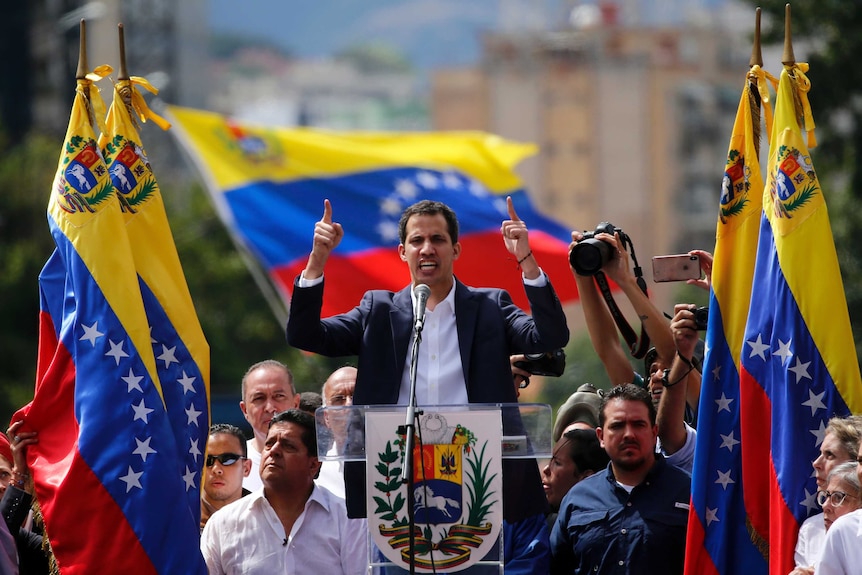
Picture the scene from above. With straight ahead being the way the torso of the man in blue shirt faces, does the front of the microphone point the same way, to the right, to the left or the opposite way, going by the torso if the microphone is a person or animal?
the opposite way

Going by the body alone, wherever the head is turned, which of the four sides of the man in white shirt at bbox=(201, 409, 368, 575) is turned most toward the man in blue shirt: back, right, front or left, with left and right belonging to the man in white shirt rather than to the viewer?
left

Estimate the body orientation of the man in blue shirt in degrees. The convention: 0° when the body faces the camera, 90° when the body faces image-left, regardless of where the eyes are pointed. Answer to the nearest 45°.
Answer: approximately 0°

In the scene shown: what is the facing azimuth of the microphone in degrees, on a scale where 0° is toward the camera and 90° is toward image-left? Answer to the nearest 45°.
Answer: approximately 180°

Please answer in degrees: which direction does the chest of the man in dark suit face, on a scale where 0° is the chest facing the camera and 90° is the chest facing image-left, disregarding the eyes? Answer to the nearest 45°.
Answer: approximately 0°
